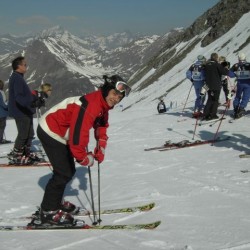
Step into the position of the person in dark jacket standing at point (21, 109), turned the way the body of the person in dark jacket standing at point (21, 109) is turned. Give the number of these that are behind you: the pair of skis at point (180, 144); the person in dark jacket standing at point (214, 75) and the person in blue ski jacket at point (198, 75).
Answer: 0

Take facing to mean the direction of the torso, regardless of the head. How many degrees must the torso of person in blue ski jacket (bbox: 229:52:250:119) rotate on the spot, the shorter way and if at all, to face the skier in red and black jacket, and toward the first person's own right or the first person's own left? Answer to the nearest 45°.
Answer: approximately 180°

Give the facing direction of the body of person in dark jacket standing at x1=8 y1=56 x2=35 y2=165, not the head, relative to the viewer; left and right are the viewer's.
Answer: facing to the right of the viewer

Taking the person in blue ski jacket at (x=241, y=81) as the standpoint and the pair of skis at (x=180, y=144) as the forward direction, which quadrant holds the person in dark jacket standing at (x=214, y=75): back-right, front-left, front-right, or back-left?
front-right

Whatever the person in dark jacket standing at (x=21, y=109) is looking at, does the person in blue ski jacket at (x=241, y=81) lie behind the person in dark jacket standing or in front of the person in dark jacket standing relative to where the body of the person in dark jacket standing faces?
in front

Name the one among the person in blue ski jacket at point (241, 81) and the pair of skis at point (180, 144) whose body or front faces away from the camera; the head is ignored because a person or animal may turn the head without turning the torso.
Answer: the person in blue ski jacket

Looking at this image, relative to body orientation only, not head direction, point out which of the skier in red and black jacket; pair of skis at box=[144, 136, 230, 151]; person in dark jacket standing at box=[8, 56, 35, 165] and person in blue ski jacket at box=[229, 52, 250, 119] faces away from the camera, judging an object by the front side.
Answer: the person in blue ski jacket

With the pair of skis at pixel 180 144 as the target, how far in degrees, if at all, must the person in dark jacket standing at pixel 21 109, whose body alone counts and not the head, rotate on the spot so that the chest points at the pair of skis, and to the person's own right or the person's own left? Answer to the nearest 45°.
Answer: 0° — they already face it

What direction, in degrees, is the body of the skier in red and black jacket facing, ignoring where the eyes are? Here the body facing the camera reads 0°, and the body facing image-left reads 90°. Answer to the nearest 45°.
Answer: approximately 270°

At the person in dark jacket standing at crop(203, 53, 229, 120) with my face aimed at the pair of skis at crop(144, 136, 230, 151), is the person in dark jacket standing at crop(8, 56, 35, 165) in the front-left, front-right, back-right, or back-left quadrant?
front-right

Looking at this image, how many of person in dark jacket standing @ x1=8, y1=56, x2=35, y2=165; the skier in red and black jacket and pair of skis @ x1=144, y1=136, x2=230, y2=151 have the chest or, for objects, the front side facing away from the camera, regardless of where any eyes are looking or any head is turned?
0

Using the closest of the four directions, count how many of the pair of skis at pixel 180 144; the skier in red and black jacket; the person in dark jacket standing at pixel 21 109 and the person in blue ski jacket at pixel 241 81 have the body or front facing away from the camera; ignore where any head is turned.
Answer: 1

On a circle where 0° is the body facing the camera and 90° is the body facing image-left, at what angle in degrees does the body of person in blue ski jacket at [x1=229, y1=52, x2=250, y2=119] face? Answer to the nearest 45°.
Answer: approximately 180°

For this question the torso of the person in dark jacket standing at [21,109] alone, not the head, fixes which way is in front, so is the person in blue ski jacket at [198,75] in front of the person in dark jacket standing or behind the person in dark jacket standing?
in front
